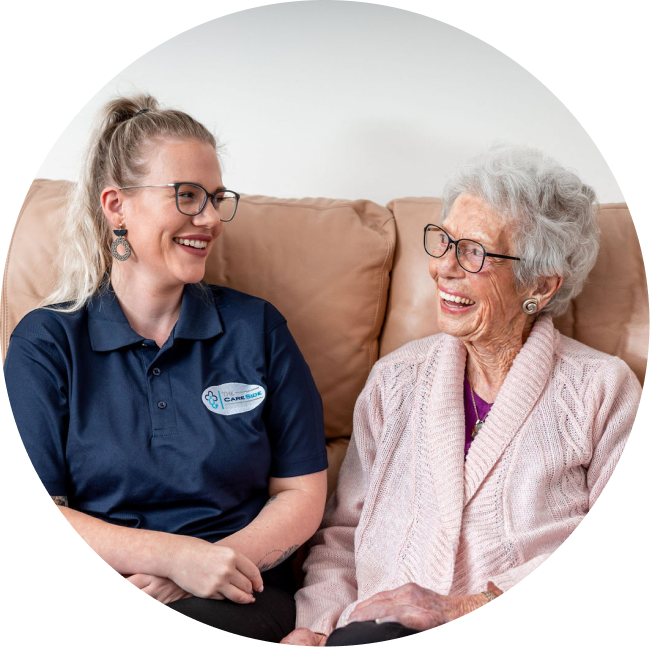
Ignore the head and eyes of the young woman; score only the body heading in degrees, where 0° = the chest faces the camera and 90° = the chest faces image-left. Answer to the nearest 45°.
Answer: approximately 0°

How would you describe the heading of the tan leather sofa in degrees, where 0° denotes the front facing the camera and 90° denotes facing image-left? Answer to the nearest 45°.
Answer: approximately 0°
